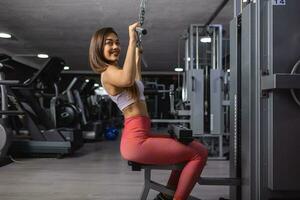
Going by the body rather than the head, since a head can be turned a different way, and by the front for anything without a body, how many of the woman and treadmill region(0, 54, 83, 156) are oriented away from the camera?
0

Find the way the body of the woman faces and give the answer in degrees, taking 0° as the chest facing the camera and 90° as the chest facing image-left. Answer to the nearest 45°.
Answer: approximately 270°
